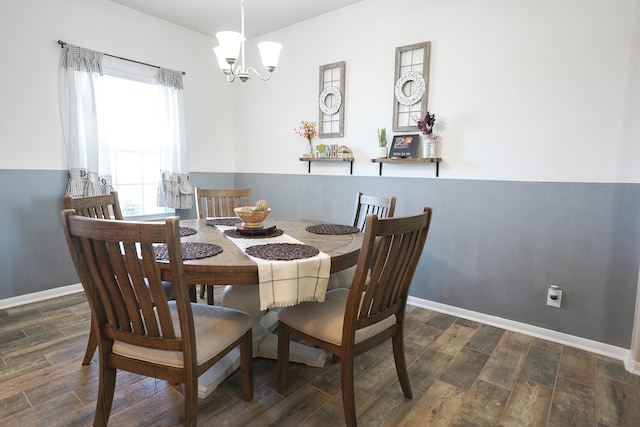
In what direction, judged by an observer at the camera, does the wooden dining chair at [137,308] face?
facing away from the viewer and to the right of the viewer

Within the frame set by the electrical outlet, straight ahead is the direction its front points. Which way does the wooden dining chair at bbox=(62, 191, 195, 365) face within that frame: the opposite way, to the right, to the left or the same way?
to the left

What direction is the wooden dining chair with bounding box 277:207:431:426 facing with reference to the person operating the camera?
facing away from the viewer and to the left of the viewer

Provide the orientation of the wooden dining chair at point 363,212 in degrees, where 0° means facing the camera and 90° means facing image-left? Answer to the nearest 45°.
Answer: approximately 45°

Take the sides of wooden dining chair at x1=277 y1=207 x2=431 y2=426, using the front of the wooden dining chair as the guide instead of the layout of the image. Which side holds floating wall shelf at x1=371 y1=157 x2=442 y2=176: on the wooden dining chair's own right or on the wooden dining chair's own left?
on the wooden dining chair's own right

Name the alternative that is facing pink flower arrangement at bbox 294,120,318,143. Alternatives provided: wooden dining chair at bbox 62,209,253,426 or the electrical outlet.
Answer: the wooden dining chair

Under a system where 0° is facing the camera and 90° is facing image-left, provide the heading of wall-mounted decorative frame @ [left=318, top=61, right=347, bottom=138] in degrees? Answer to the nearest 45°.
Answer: approximately 45°
